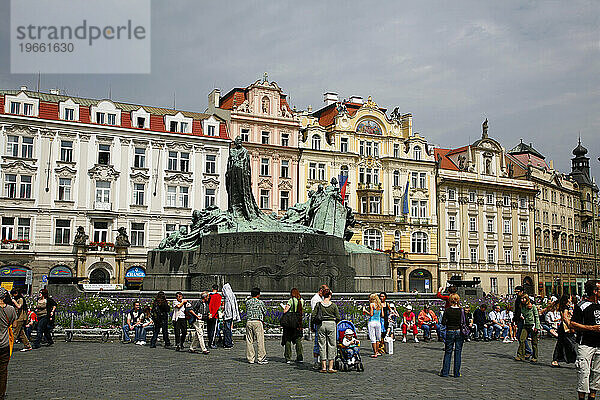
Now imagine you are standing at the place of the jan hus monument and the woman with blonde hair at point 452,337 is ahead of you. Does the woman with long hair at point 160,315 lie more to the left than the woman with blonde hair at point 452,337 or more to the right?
right

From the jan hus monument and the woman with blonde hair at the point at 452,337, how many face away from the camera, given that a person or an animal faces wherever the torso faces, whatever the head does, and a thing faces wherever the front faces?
1

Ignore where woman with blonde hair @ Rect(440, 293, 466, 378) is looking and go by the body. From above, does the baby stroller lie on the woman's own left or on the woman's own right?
on the woman's own left

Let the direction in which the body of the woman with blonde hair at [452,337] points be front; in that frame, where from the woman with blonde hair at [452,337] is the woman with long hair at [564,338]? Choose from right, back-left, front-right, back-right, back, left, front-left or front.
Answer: front-right

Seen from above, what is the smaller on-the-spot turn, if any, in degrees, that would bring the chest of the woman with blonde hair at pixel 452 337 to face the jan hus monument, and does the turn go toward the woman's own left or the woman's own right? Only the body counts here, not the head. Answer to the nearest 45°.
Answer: approximately 45° to the woman's own left

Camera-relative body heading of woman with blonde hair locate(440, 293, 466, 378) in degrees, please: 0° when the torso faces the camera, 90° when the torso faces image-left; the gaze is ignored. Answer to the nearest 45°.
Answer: approximately 180°

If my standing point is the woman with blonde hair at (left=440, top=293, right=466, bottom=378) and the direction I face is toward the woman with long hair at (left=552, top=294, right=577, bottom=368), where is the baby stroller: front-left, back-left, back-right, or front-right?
back-left

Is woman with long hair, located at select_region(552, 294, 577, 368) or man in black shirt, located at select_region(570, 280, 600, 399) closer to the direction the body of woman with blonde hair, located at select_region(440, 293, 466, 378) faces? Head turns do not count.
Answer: the woman with long hair

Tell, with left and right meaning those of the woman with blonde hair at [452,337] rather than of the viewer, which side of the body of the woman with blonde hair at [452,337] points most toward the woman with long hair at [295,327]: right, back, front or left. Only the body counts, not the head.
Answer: left

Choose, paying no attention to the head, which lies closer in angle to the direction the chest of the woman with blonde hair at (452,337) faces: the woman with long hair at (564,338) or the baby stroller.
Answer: the woman with long hair

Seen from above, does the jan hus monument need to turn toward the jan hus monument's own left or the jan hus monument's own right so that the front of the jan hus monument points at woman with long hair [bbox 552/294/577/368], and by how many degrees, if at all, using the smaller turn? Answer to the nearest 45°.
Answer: approximately 45° to the jan hus monument's own left

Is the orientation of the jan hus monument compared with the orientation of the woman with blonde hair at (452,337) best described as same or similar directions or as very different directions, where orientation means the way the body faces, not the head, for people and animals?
very different directions
